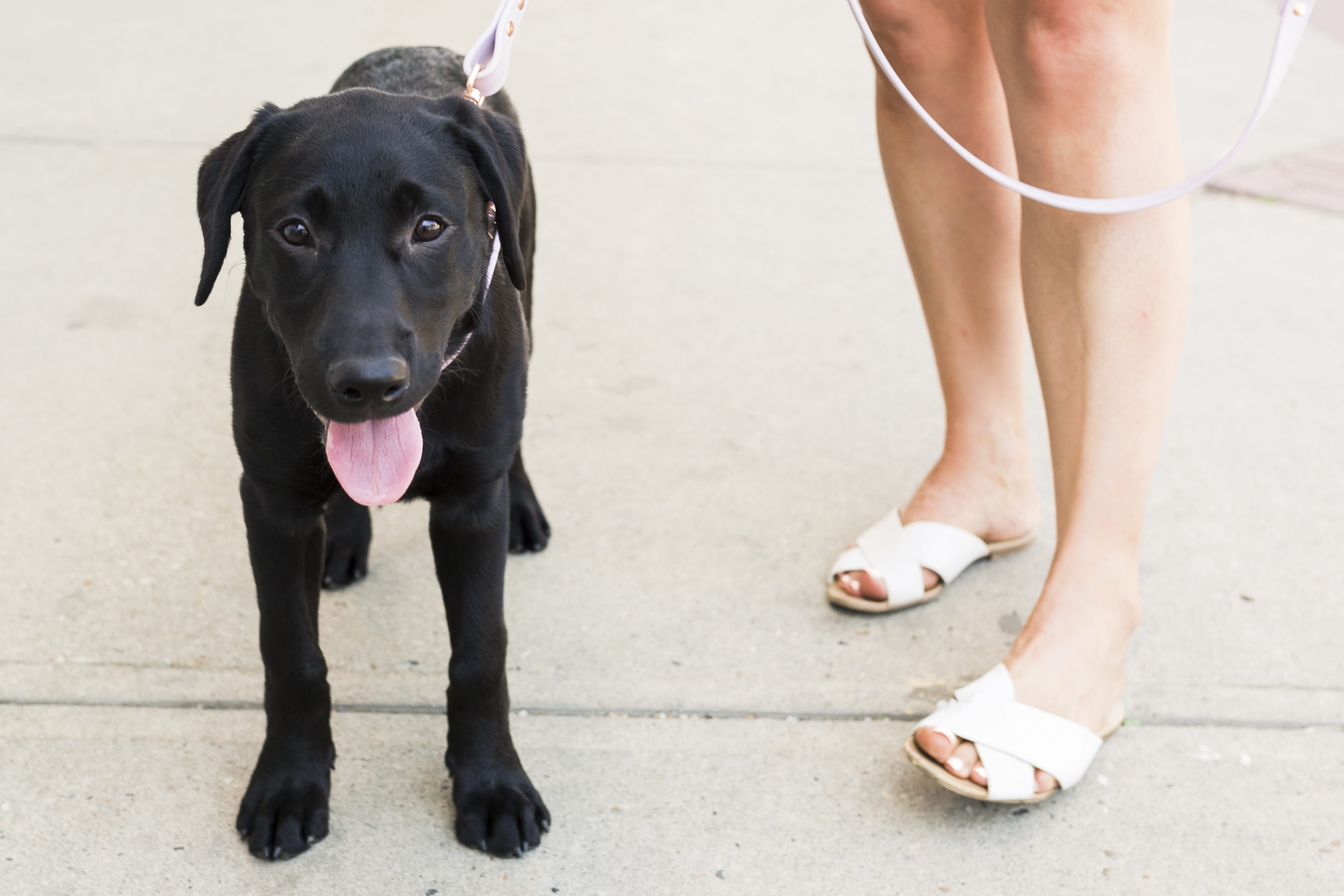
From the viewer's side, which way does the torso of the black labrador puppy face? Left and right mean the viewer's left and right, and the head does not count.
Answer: facing the viewer
